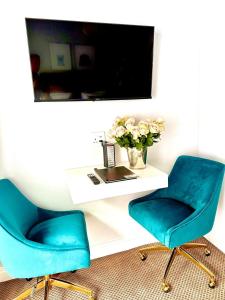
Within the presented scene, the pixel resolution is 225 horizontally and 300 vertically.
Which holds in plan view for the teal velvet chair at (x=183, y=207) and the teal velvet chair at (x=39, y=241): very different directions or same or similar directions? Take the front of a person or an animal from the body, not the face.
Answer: very different directions

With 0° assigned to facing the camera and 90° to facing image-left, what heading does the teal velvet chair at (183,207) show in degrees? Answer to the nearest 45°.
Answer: approximately 45°

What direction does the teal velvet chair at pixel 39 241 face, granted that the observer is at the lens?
facing to the right of the viewer

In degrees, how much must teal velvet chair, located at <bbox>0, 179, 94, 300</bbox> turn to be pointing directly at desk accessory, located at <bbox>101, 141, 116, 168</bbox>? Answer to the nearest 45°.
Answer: approximately 45° to its left
